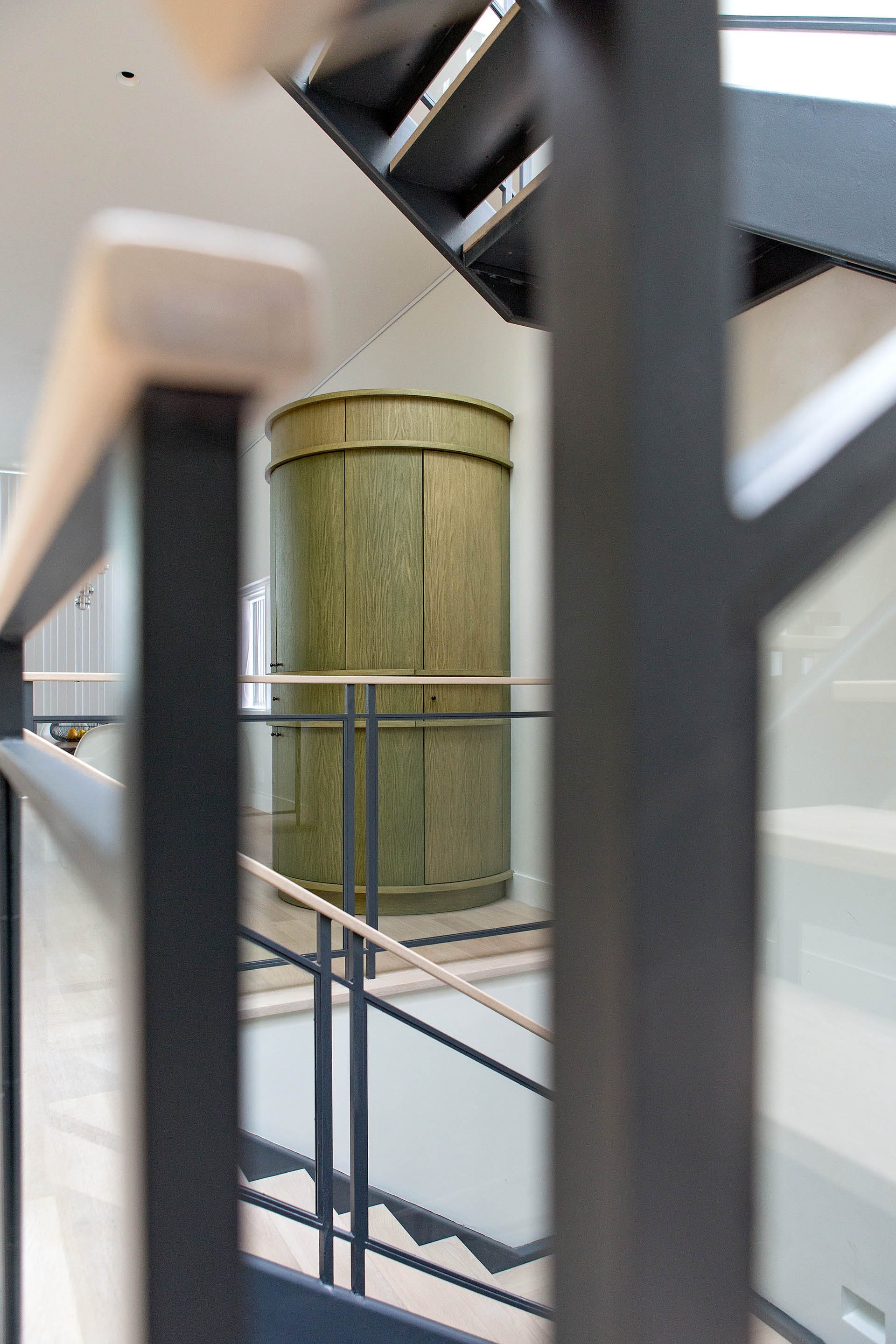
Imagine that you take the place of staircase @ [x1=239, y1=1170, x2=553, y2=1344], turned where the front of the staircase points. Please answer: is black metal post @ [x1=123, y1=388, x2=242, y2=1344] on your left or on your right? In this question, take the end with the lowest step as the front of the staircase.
on your right

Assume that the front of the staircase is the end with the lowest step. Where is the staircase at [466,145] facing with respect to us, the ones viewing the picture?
facing away from the viewer and to the right of the viewer

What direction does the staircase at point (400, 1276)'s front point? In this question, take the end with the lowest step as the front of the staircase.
to the viewer's right

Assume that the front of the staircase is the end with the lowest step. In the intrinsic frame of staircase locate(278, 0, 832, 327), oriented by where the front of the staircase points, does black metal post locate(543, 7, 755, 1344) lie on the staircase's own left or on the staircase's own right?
on the staircase's own right

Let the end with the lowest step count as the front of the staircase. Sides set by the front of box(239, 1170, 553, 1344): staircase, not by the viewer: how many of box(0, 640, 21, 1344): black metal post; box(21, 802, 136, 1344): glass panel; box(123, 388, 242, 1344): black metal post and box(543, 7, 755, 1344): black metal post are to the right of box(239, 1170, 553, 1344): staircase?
4
